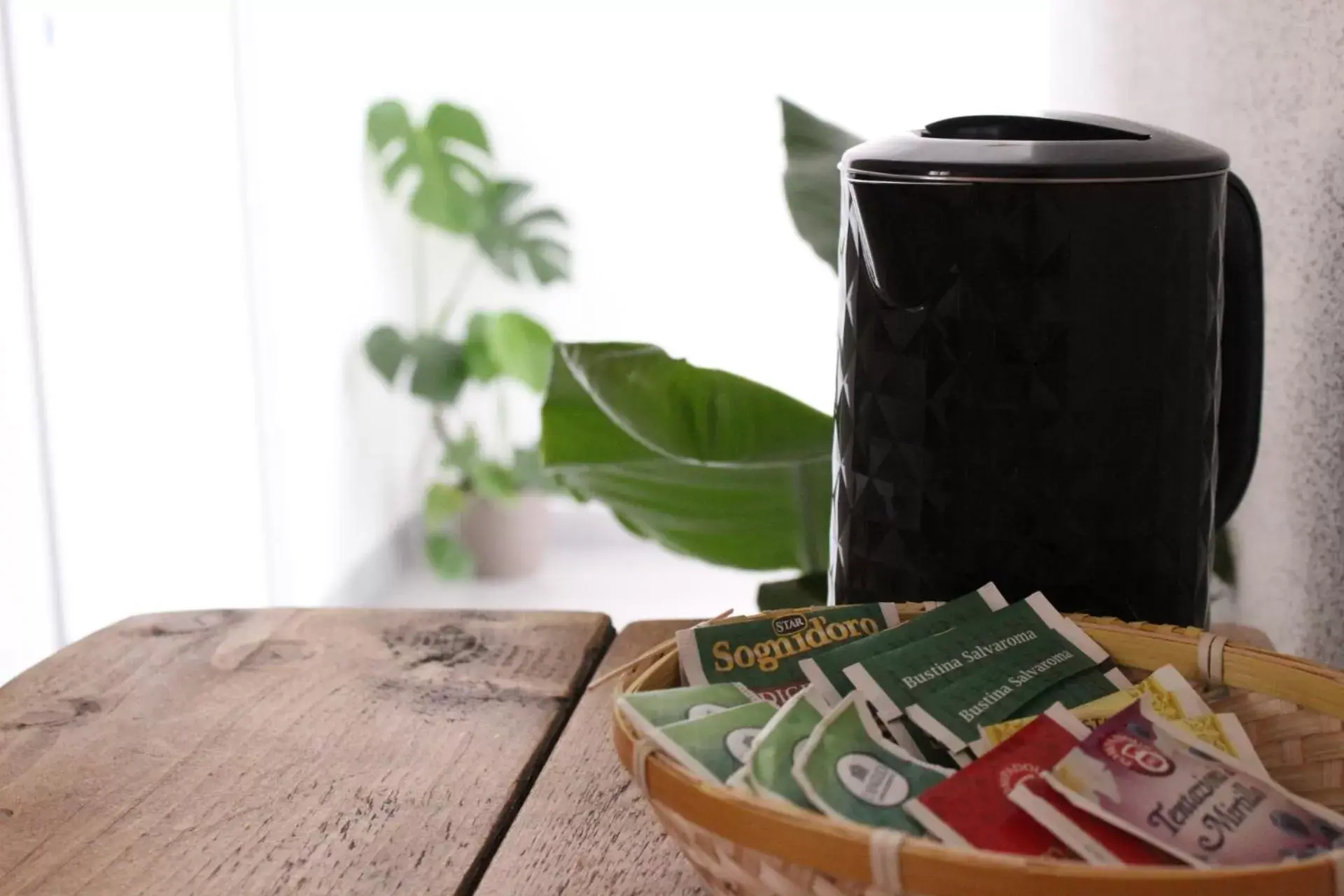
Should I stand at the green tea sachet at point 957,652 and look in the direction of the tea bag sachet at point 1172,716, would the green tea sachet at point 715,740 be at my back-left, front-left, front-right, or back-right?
back-right

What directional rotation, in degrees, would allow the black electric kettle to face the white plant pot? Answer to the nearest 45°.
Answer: approximately 90° to its right

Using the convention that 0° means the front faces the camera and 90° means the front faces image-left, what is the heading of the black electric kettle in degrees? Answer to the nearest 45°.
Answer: approximately 45°
